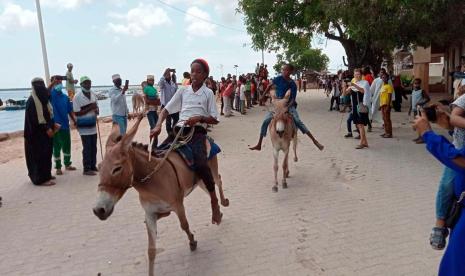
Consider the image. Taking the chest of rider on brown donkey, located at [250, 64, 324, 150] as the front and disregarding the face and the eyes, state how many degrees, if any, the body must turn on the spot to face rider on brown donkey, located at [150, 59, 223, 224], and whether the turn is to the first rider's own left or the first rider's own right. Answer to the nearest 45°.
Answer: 0° — they already face them

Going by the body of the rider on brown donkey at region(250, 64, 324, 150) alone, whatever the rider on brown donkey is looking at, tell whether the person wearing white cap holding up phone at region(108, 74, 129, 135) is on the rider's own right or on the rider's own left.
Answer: on the rider's own right

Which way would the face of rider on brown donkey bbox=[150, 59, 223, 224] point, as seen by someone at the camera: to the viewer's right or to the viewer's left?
to the viewer's left

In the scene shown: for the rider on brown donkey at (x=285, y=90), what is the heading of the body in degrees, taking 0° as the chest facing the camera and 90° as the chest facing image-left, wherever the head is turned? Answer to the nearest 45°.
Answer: approximately 0°

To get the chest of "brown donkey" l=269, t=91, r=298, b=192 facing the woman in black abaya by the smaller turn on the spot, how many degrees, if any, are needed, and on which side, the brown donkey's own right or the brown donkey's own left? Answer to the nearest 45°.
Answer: approximately 90° to the brown donkey's own right

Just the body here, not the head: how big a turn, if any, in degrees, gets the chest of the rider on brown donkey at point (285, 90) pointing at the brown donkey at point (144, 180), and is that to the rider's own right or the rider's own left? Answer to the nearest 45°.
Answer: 0° — they already face it

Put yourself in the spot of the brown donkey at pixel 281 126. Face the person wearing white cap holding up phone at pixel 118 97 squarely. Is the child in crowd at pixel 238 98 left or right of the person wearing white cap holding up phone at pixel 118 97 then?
right

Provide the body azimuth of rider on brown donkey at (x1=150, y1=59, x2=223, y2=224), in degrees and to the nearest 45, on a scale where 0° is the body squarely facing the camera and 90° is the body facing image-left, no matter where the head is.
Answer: approximately 45°
